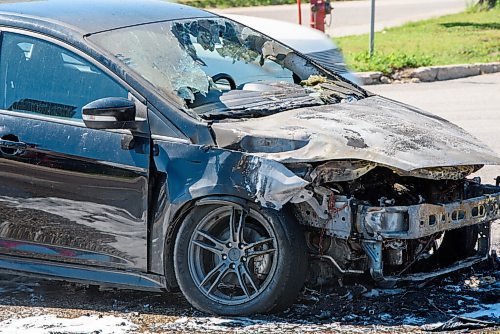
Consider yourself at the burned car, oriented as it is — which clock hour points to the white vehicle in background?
The white vehicle in background is roughly at 8 o'clock from the burned car.

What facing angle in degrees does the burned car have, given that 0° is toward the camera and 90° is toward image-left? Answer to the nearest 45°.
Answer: approximately 315°

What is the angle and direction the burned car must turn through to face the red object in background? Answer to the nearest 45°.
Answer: approximately 135° to its left
